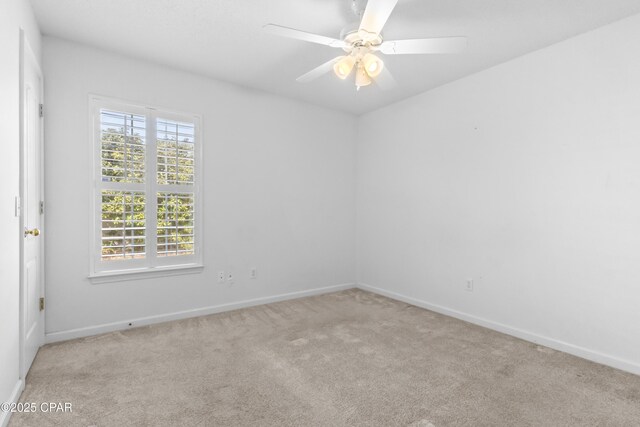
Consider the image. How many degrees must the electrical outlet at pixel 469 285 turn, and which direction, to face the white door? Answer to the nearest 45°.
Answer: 0° — it already faces it

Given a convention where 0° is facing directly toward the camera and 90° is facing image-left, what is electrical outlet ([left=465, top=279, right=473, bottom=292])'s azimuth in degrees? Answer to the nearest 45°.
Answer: approximately 45°
